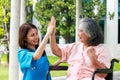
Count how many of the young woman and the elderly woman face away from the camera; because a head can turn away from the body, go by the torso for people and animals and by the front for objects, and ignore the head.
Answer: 0

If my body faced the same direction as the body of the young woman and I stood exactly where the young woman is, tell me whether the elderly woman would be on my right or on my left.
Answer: on my left

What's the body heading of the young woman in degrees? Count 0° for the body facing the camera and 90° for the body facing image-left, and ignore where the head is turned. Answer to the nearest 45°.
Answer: approximately 315°

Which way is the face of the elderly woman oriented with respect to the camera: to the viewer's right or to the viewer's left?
to the viewer's left
